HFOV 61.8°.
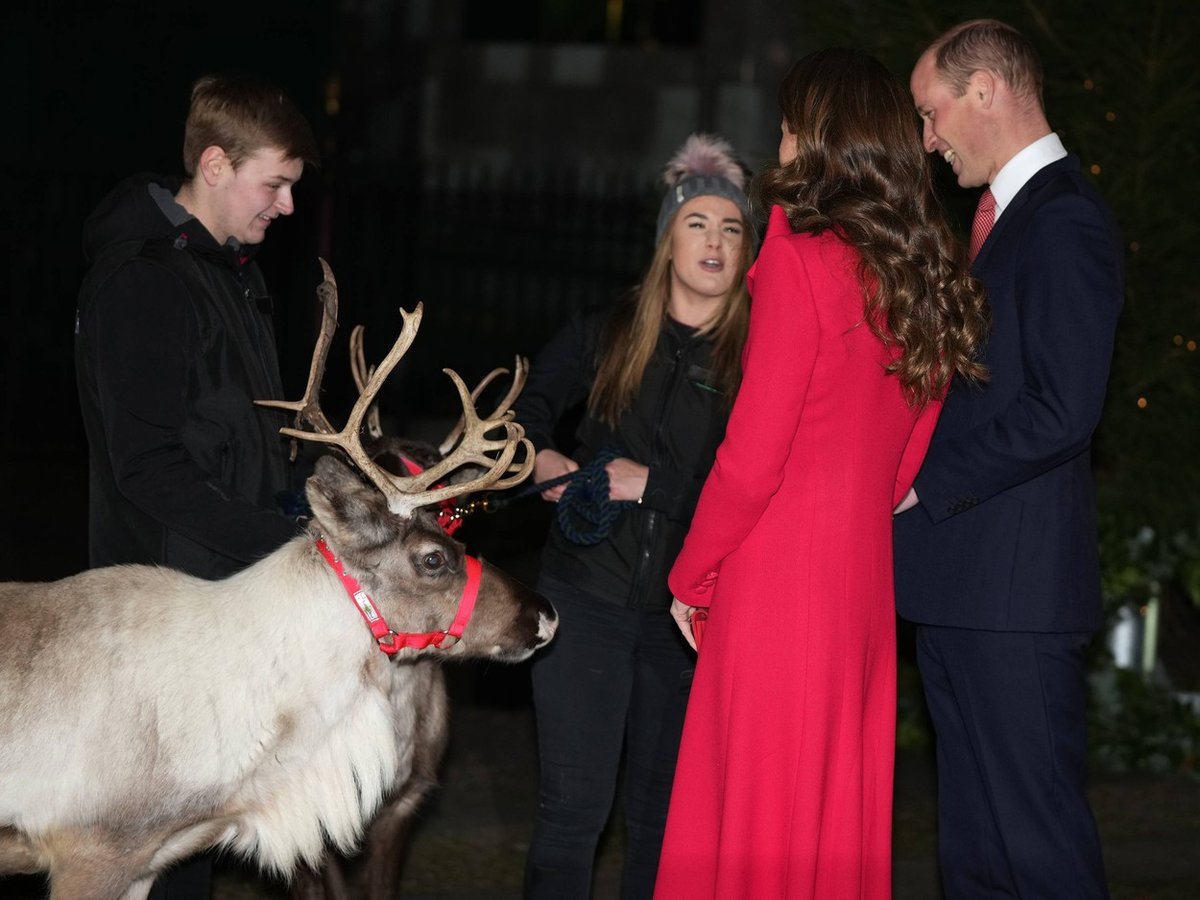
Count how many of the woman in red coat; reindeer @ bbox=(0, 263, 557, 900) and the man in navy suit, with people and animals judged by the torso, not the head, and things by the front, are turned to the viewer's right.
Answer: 1

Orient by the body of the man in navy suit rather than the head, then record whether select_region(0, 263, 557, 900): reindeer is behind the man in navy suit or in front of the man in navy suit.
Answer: in front

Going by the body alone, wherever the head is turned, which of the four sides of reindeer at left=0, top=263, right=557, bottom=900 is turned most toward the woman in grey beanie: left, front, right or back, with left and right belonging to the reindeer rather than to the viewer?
front

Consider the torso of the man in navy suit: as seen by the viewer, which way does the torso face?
to the viewer's left

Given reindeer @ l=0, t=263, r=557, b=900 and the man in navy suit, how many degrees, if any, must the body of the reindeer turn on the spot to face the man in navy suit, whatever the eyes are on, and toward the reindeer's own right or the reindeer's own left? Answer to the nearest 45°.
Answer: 0° — it already faces them

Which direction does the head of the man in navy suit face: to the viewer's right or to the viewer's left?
to the viewer's left

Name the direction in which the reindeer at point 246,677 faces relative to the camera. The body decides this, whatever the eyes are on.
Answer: to the viewer's right

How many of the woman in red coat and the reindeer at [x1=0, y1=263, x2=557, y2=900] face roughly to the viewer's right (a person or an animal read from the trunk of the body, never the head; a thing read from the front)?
1

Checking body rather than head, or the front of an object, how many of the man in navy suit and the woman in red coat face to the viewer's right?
0

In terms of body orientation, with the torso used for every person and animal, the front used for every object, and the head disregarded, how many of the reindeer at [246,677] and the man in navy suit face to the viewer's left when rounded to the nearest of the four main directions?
1

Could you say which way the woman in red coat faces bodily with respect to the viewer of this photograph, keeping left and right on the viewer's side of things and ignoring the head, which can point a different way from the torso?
facing away from the viewer and to the left of the viewer

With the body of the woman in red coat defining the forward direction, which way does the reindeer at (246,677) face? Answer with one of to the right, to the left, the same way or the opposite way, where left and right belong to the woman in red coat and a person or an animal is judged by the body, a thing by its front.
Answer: to the right

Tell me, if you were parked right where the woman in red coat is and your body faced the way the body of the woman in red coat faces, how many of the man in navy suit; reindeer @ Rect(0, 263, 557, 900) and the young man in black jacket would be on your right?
1

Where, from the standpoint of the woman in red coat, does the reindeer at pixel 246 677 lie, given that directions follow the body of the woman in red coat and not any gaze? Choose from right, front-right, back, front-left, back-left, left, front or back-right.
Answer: front-left
